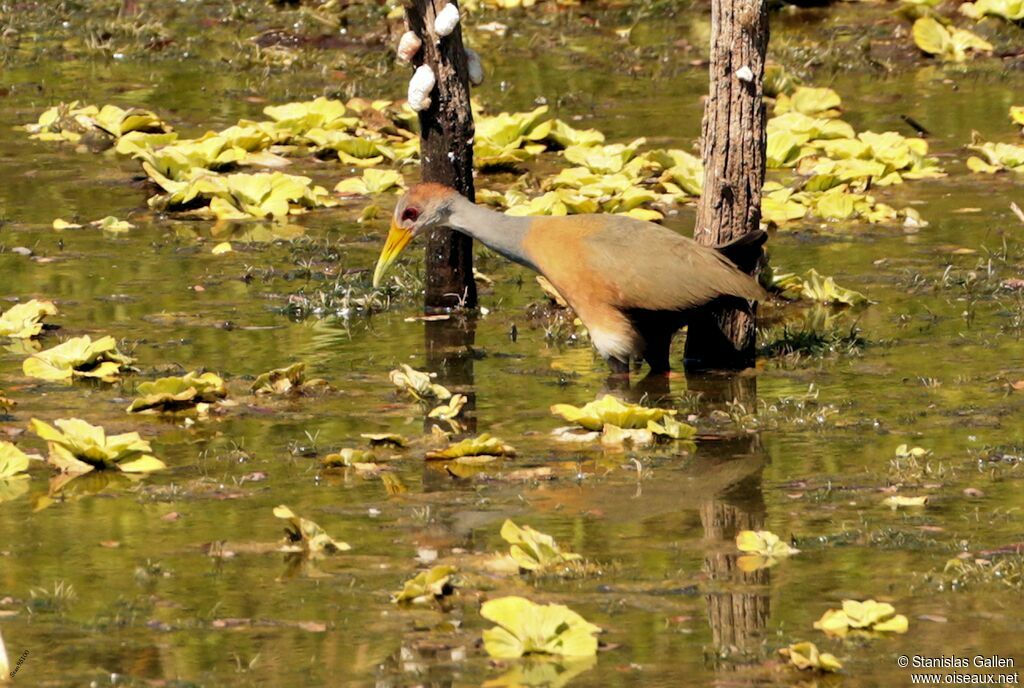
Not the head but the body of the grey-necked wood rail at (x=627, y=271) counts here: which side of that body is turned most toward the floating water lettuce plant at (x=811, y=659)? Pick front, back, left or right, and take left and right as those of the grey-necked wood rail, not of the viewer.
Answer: left

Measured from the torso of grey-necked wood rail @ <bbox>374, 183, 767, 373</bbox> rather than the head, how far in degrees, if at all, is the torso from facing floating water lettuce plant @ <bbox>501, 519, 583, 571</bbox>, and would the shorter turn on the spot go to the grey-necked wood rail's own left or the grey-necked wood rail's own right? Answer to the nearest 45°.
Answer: approximately 90° to the grey-necked wood rail's own left

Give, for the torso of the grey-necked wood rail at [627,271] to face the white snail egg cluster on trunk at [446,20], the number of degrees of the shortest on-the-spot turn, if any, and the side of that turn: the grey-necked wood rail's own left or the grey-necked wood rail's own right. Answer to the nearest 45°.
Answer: approximately 45° to the grey-necked wood rail's own right

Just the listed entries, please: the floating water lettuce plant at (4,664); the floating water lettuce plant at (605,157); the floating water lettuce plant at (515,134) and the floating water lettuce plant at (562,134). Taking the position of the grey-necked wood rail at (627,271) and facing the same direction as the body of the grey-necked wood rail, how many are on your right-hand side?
3

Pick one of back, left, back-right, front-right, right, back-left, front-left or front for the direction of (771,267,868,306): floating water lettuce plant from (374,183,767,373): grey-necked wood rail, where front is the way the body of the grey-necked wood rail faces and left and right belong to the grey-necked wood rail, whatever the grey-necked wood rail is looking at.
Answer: back-right

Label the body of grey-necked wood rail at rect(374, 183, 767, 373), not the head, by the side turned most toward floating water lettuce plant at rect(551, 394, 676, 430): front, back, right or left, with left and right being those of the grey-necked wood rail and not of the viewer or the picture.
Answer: left

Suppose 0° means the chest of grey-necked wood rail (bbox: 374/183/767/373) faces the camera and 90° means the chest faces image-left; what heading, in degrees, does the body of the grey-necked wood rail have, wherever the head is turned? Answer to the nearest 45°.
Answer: approximately 90°

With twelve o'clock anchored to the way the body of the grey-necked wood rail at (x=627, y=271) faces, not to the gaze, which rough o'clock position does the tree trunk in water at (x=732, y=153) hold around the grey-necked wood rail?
The tree trunk in water is roughly at 5 o'clock from the grey-necked wood rail.

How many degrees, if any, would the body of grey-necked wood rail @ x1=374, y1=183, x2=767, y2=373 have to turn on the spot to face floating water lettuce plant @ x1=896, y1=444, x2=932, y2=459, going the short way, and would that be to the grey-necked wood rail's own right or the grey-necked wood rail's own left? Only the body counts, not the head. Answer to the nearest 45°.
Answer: approximately 135° to the grey-necked wood rail's own left

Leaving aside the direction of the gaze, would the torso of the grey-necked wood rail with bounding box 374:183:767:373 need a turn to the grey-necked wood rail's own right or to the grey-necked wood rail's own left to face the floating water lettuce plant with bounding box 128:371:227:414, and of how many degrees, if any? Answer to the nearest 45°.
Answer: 0° — it already faces it
